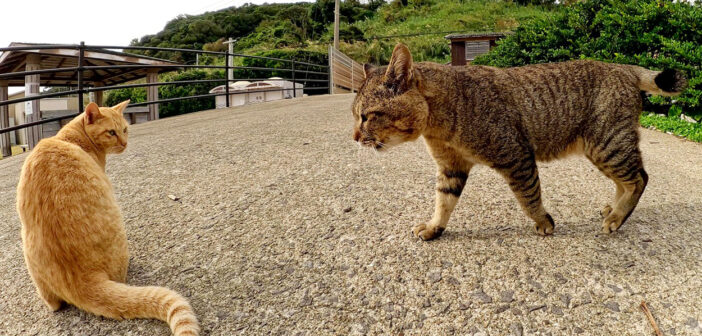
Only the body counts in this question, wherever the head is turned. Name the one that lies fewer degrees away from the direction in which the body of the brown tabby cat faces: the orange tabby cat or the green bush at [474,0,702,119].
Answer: the orange tabby cat

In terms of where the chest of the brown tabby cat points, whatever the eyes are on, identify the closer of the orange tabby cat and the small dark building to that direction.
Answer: the orange tabby cat

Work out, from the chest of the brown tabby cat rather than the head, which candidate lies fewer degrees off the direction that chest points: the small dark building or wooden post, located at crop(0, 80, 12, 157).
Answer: the wooden post

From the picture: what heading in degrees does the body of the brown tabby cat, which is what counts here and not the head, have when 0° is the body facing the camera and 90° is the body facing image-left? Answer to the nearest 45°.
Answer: approximately 90°

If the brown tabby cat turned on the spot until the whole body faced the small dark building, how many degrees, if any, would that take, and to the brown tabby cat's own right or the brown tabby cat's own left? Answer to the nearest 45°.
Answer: approximately 90° to the brown tabby cat's own right
